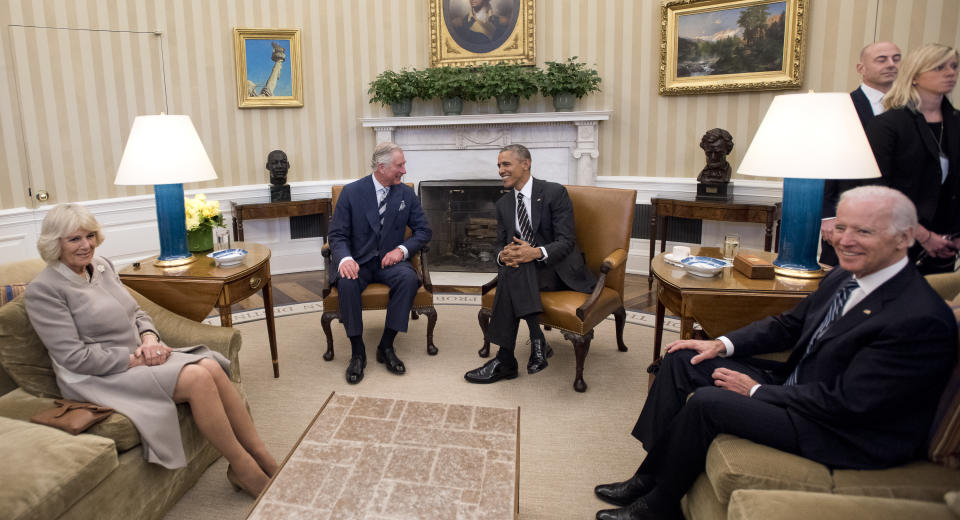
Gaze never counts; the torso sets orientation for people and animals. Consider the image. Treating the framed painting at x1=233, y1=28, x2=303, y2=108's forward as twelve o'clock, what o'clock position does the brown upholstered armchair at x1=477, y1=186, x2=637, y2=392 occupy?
The brown upholstered armchair is roughly at 11 o'clock from the framed painting.

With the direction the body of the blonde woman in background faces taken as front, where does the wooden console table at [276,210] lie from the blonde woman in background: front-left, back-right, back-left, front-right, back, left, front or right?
back-right

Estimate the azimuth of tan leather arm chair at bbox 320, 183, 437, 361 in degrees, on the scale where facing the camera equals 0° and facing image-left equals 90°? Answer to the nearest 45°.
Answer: approximately 0°

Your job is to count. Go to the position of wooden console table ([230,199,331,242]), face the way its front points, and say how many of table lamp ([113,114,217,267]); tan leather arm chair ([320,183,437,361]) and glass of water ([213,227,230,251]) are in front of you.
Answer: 3

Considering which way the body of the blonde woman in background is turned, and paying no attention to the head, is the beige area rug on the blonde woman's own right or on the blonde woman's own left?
on the blonde woman's own right

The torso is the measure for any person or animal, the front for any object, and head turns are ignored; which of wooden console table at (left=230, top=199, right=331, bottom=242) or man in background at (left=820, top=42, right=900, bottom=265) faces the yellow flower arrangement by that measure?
the wooden console table

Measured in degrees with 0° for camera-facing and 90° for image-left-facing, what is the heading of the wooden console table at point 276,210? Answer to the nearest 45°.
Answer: approximately 0°
